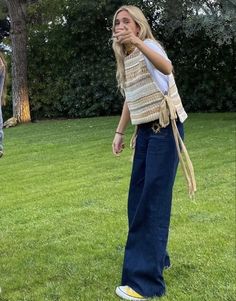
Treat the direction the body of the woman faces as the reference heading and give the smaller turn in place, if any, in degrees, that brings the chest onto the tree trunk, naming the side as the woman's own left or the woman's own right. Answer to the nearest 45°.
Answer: approximately 135° to the woman's own right

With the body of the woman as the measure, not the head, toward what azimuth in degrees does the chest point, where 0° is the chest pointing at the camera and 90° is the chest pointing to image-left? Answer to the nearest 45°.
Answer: approximately 45°
